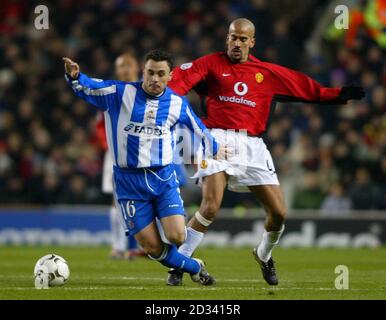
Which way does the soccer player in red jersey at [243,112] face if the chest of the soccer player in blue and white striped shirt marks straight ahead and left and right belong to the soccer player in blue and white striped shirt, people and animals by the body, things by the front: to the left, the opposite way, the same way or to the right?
the same way

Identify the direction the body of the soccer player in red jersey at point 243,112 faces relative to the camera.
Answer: toward the camera

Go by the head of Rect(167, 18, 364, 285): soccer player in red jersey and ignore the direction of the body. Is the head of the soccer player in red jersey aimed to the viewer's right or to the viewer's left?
to the viewer's left

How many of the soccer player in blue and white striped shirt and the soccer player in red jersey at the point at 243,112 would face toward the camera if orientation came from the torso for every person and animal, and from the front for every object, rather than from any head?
2

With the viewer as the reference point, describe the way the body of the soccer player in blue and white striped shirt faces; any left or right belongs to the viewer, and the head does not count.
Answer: facing the viewer

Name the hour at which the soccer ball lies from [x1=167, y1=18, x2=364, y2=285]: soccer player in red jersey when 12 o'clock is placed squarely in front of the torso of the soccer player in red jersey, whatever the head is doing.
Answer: The soccer ball is roughly at 2 o'clock from the soccer player in red jersey.

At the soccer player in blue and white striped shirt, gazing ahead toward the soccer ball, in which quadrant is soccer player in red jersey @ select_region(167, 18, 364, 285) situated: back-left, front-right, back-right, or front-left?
back-right
